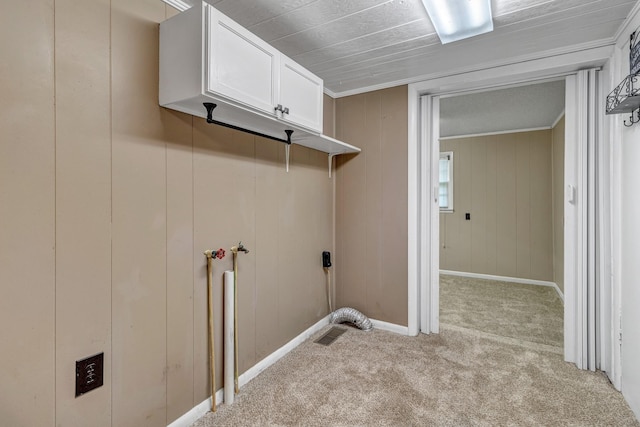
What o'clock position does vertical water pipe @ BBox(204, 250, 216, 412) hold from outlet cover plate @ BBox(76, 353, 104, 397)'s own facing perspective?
The vertical water pipe is roughly at 10 o'clock from the outlet cover plate.

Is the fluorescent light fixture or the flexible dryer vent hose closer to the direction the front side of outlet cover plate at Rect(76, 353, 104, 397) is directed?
the fluorescent light fixture

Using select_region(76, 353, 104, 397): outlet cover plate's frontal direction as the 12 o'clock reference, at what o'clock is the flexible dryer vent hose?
The flexible dryer vent hose is roughly at 10 o'clock from the outlet cover plate.

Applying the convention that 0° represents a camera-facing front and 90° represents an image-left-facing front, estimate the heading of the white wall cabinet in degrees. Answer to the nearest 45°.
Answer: approximately 315°

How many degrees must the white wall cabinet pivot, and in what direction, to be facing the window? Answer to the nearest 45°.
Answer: approximately 90° to its left

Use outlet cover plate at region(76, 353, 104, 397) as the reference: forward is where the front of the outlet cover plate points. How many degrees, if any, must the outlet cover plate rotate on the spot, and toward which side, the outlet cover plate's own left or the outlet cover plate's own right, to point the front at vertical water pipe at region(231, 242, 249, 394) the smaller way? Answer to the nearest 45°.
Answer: approximately 45° to the outlet cover plate's own left

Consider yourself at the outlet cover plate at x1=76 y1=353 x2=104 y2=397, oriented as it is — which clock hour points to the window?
The window is roughly at 10 o'clock from the outlet cover plate.

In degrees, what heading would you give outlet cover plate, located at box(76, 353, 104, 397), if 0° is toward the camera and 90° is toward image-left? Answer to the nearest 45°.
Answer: approximately 315°
